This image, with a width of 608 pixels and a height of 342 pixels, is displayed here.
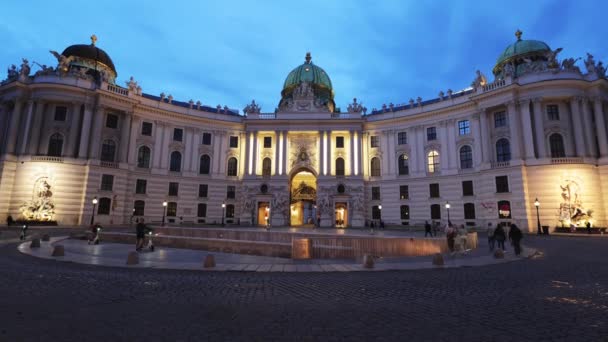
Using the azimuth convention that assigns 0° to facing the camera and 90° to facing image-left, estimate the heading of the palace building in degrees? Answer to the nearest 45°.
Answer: approximately 0°

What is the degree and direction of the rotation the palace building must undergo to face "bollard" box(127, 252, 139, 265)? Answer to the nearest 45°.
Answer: approximately 45° to its right
